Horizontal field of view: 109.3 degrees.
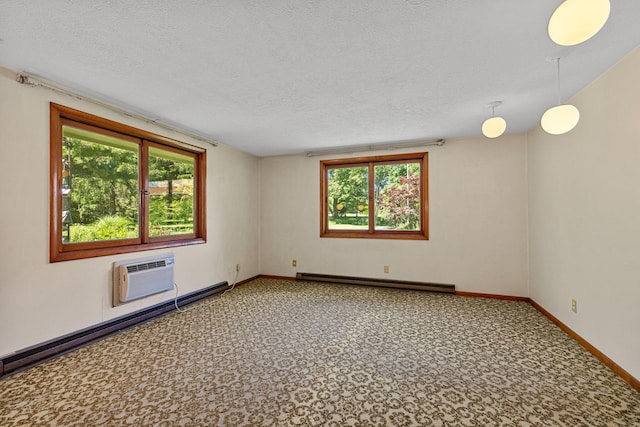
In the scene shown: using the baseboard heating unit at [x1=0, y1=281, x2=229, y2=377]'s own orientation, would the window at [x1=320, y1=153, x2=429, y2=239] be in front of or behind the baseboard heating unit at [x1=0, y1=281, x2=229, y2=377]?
in front

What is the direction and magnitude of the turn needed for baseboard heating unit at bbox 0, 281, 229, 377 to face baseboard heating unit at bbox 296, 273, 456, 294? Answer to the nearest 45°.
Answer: approximately 45° to its left

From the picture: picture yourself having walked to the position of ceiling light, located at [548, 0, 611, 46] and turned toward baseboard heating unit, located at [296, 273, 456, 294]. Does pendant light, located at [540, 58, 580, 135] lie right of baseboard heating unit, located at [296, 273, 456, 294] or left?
right

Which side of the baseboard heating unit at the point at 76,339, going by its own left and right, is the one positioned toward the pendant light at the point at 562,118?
front

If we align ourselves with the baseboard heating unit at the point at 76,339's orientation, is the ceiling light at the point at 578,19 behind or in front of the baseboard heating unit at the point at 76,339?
in front

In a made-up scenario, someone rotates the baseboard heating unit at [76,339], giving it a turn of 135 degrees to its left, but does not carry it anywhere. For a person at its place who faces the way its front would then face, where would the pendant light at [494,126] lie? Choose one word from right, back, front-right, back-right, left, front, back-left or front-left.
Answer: back-right
